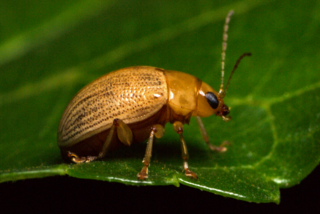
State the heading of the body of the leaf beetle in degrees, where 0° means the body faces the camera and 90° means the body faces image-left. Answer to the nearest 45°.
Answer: approximately 270°
